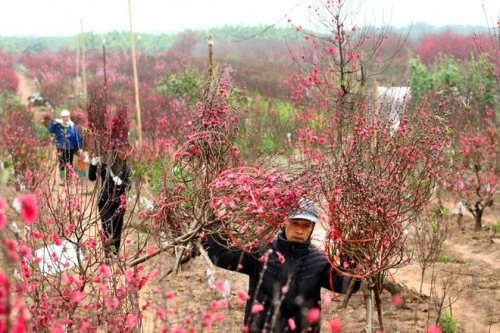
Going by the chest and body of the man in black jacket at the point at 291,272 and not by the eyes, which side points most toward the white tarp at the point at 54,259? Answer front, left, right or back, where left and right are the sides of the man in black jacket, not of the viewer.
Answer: right

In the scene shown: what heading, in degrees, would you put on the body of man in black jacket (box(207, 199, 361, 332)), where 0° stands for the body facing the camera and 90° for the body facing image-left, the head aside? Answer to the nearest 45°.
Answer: approximately 0°
